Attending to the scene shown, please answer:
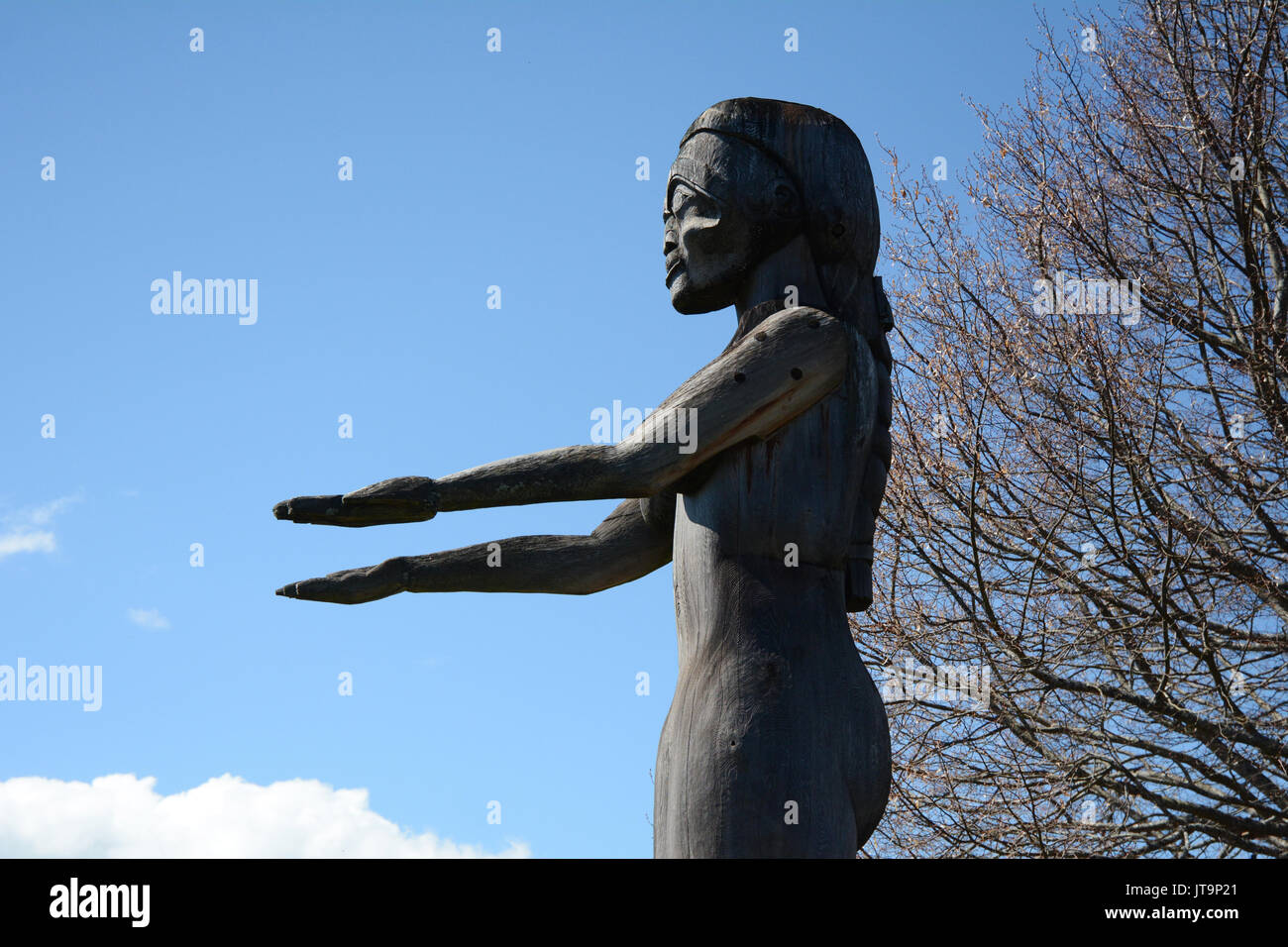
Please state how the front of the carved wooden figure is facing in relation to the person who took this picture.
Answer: facing to the left of the viewer
